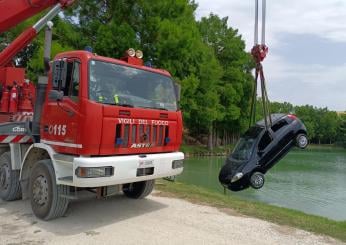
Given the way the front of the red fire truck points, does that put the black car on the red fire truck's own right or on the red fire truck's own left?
on the red fire truck's own left

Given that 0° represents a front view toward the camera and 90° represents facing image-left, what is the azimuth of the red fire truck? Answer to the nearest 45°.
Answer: approximately 315°
